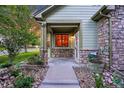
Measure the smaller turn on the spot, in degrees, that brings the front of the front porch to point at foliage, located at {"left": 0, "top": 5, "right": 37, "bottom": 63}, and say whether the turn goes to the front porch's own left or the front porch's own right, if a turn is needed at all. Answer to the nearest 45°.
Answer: approximately 45° to the front porch's own right

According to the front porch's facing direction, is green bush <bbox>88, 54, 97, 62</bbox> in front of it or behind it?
in front

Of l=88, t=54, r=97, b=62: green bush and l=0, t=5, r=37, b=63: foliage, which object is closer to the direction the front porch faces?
the green bush

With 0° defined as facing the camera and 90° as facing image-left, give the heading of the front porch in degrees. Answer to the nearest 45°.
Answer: approximately 0°
